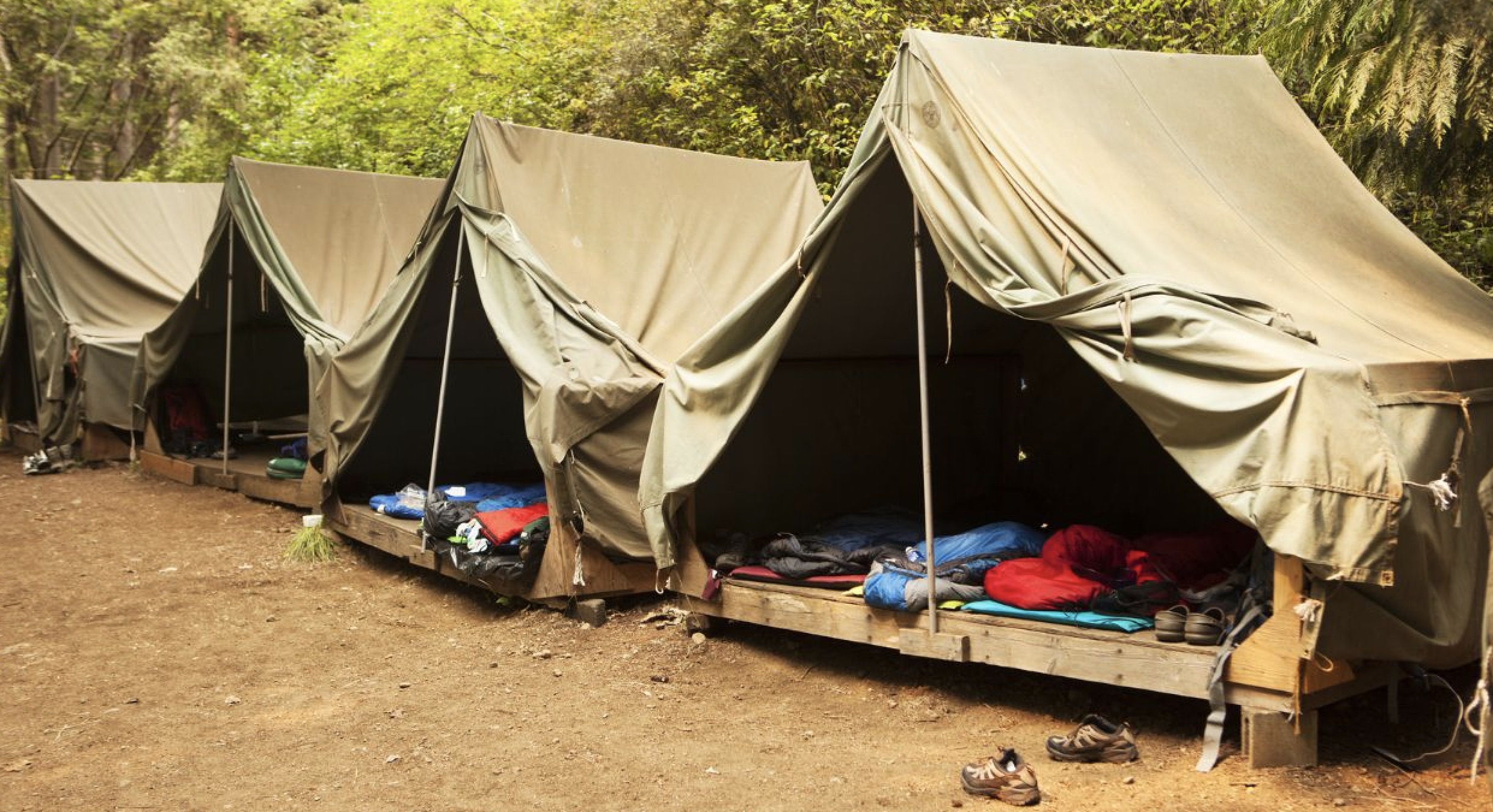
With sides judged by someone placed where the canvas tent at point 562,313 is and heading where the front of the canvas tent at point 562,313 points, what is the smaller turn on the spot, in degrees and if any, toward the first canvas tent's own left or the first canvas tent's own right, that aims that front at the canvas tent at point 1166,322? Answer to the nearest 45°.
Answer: approximately 90° to the first canvas tent's own left

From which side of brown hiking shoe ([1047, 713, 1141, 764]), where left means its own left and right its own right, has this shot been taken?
left

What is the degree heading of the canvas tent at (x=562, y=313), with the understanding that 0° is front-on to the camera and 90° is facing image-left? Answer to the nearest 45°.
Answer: approximately 45°

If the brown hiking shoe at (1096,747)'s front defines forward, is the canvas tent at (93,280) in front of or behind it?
in front

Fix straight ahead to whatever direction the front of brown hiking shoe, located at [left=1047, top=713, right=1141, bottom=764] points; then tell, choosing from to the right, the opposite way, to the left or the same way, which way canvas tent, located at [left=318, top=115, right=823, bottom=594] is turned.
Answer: to the left

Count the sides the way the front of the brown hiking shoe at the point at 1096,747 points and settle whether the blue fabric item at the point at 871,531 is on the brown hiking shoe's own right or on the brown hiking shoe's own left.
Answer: on the brown hiking shoe's own right

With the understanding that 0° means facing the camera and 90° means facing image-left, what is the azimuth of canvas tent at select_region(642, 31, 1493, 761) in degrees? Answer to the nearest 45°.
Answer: approximately 45°

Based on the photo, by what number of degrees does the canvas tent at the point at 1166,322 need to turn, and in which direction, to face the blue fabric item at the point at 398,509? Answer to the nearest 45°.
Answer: approximately 45° to its right

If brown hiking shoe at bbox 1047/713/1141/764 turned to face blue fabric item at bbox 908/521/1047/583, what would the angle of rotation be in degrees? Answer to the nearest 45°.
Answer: approximately 45° to its right

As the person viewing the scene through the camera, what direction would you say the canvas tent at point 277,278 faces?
facing the viewer and to the left of the viewer

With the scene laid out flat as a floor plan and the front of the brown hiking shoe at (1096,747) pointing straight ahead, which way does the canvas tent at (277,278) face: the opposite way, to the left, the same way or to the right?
to the left
